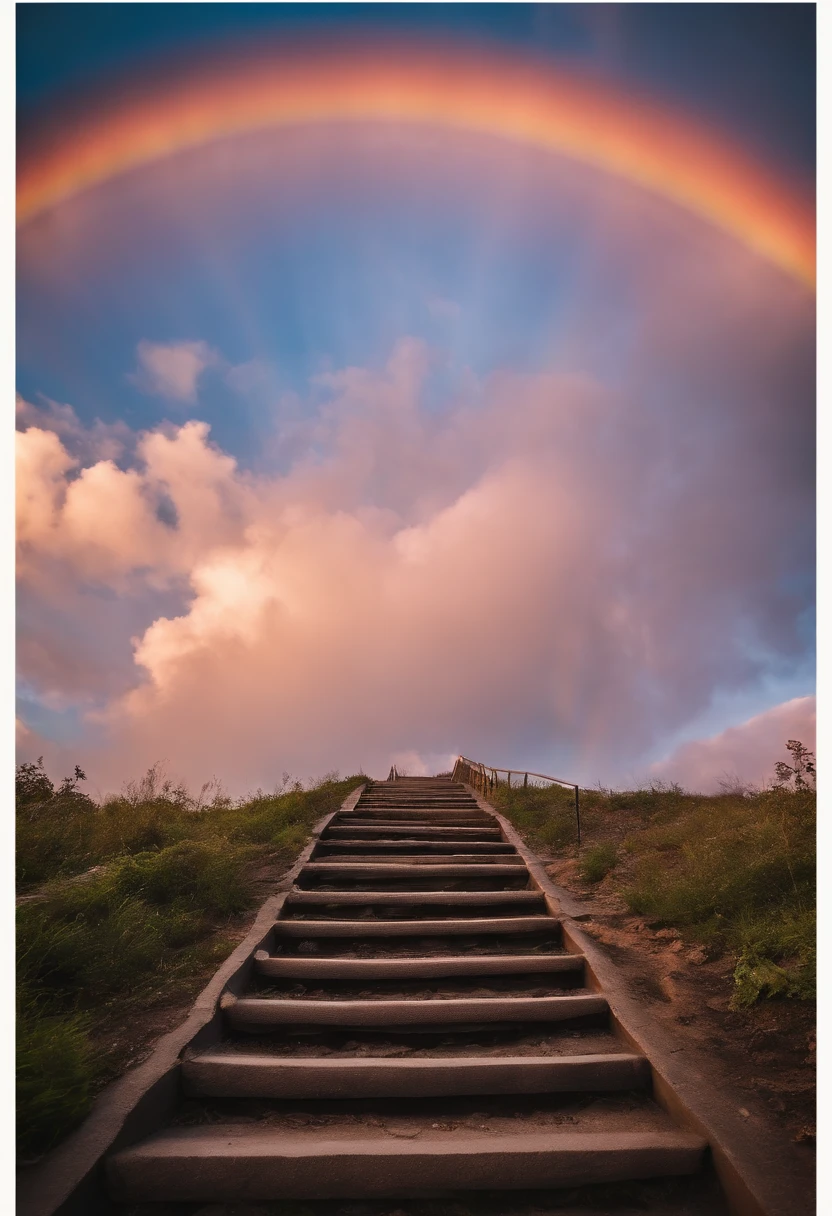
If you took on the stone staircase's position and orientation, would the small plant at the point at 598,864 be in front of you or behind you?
behind

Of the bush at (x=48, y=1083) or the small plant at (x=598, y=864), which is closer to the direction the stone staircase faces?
the bush

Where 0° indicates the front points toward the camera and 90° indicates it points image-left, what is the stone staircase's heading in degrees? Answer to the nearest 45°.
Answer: approximately 0°
